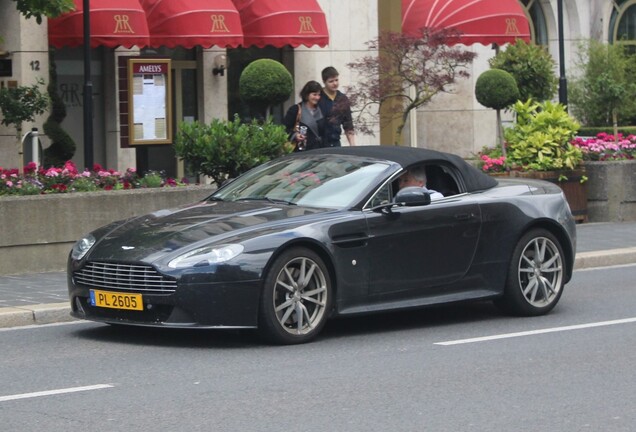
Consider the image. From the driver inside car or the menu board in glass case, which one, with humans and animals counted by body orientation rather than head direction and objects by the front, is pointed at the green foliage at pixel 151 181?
the menu board in glass case

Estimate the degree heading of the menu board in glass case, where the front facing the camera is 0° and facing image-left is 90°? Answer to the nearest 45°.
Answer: approximately 0°

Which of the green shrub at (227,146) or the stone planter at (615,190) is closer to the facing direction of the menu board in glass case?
the green shrub

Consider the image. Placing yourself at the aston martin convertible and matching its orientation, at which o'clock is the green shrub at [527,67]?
The green shrub is roughly at 5 o'clock from the aston martin convertible.

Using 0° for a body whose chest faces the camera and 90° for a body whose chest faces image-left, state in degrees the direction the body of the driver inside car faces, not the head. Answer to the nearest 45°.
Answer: approximately 45°

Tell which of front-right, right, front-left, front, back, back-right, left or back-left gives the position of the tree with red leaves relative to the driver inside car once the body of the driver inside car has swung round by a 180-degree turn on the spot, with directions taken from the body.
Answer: front-left

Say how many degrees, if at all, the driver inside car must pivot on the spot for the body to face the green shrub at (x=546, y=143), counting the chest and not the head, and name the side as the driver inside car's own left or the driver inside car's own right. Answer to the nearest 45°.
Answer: approximately 135° to the driver inside car's own right

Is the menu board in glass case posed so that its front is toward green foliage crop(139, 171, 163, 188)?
yes

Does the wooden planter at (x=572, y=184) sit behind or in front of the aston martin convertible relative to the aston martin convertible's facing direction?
behind

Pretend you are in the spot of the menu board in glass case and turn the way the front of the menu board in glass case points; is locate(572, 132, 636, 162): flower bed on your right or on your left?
on your left

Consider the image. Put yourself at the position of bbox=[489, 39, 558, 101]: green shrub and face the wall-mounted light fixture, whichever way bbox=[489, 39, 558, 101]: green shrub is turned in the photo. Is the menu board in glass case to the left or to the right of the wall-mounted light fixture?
left

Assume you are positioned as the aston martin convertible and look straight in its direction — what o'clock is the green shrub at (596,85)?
The green shrub is roughly at 5 o'clock from the aston martin convertible.

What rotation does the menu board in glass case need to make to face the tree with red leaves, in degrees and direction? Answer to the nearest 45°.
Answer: approximately 90° to its left

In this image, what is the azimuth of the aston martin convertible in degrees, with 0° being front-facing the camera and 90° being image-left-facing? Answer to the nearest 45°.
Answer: approximately 45°
